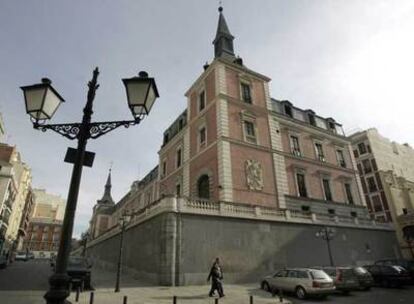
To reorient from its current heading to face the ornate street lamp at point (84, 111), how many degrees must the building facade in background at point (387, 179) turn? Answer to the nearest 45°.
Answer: approximately 45° to its left

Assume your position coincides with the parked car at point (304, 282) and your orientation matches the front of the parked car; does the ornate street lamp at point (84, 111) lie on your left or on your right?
on your left

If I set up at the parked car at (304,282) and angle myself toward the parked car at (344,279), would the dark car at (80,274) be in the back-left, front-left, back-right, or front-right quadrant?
back-left

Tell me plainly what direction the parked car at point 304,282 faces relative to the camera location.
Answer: facing away from the viewer and to the left of the viewer

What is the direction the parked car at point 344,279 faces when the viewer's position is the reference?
facing away from the viewer and to the left of the viewer

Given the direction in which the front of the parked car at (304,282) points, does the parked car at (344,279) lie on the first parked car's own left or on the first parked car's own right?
on the first parked car's own right
